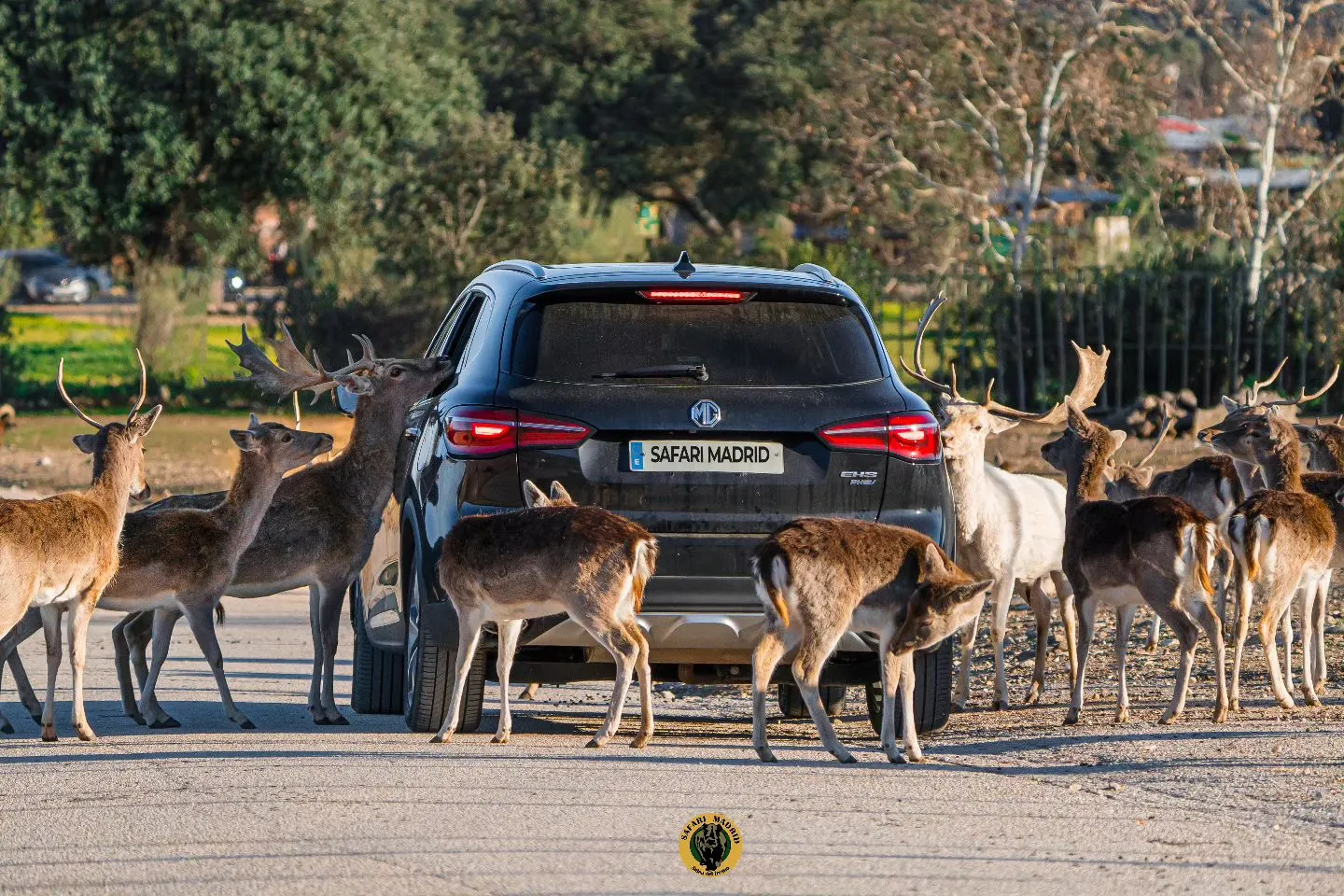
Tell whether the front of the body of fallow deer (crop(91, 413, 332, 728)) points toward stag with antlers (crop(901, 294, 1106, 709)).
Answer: yes

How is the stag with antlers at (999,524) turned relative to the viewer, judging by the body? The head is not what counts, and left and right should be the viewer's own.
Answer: facing the viewer and to the left of the viewer

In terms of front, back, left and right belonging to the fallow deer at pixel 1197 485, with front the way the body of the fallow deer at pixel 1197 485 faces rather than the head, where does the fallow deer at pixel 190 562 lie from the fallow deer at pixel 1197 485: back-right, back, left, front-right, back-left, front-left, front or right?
front-left

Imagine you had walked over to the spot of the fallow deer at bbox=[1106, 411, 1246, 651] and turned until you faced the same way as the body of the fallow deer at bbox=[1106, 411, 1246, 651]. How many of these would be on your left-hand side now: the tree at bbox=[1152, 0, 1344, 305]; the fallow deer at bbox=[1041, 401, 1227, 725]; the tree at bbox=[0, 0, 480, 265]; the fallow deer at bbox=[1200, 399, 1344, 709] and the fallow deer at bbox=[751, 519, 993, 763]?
3

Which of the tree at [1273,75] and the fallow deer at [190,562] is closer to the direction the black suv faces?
the tree

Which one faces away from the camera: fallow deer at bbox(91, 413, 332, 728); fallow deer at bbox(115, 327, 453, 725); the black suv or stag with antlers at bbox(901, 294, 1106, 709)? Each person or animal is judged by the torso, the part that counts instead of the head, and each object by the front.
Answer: the black suv

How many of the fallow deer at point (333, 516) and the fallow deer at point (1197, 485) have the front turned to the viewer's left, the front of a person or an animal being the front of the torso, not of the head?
1

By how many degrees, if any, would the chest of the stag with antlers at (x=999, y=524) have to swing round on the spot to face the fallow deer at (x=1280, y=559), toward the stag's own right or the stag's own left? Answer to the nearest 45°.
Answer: approximately 90° to the stag's own left

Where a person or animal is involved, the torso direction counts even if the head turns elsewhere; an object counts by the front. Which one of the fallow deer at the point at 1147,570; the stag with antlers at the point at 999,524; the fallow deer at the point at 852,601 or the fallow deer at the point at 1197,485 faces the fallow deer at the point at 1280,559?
the fallow deer at the point at 852,601

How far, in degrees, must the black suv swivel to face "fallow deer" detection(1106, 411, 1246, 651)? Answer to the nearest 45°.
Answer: approximately 45° to its right

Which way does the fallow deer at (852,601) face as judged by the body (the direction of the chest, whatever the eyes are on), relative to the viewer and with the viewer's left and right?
facing away from the viewer and to the right of the viewer

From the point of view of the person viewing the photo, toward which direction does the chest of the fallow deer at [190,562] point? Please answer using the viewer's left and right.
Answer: facing to the right of the viewer

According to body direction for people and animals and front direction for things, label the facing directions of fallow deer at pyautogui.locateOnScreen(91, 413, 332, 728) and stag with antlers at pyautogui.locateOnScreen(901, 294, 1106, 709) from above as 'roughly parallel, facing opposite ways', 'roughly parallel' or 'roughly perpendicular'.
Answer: roughly parallel, facing opposite ways

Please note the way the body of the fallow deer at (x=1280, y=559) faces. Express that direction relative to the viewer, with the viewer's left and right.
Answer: facing away from the viewer and to the right of the viewer

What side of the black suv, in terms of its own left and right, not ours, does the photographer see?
back

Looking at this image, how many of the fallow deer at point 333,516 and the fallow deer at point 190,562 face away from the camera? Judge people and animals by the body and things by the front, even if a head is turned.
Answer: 0

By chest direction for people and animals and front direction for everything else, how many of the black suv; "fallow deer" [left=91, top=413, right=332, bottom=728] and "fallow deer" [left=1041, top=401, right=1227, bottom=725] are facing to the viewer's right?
1

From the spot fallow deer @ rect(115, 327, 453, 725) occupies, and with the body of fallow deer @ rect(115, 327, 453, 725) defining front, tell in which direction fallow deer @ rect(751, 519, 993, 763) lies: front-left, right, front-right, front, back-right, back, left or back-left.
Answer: front-right

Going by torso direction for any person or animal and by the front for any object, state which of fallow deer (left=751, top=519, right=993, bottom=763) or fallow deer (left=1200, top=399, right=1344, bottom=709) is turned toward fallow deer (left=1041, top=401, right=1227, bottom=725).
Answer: fallow deer (left=751, top=519, right=993, bottom=763)

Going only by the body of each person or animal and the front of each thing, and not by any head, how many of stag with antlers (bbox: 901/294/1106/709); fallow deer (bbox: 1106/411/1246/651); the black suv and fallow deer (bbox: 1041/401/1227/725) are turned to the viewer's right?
0

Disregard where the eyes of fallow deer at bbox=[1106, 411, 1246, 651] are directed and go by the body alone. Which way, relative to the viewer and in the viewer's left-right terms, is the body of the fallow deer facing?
facing to the left of the viewer
